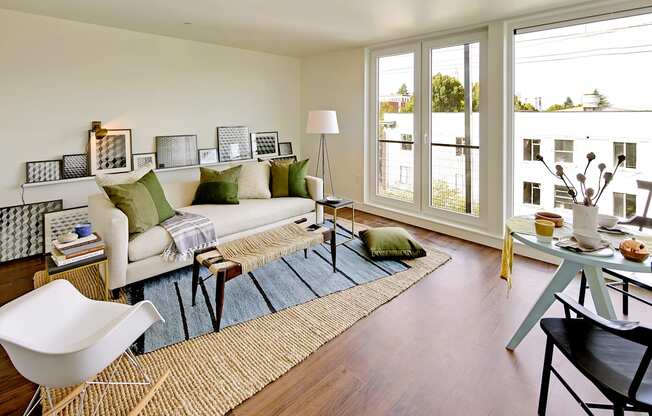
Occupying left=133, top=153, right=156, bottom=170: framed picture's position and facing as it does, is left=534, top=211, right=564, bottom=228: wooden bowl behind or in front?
in front

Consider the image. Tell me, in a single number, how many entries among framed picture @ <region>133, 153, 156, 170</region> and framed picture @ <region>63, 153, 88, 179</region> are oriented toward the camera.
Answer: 2

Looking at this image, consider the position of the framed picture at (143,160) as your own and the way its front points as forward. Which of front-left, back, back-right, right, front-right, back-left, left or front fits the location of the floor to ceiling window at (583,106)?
front-left

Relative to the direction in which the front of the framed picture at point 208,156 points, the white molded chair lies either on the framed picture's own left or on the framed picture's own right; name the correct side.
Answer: on the framed picture's own right

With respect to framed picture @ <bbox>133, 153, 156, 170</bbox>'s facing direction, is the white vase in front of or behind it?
in front

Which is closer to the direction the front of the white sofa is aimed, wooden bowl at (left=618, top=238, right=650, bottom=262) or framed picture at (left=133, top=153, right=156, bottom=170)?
the wooden bowl

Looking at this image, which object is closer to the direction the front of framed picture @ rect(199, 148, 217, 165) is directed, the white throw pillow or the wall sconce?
the white throw pillow

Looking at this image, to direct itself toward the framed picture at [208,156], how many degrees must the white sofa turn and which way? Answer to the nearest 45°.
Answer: approximately 135° to its left

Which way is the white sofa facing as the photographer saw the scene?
facing the viewer and to the right of the viewer

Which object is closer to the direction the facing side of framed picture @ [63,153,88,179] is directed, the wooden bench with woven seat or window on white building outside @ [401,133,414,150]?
the wooden bench with woven seat
